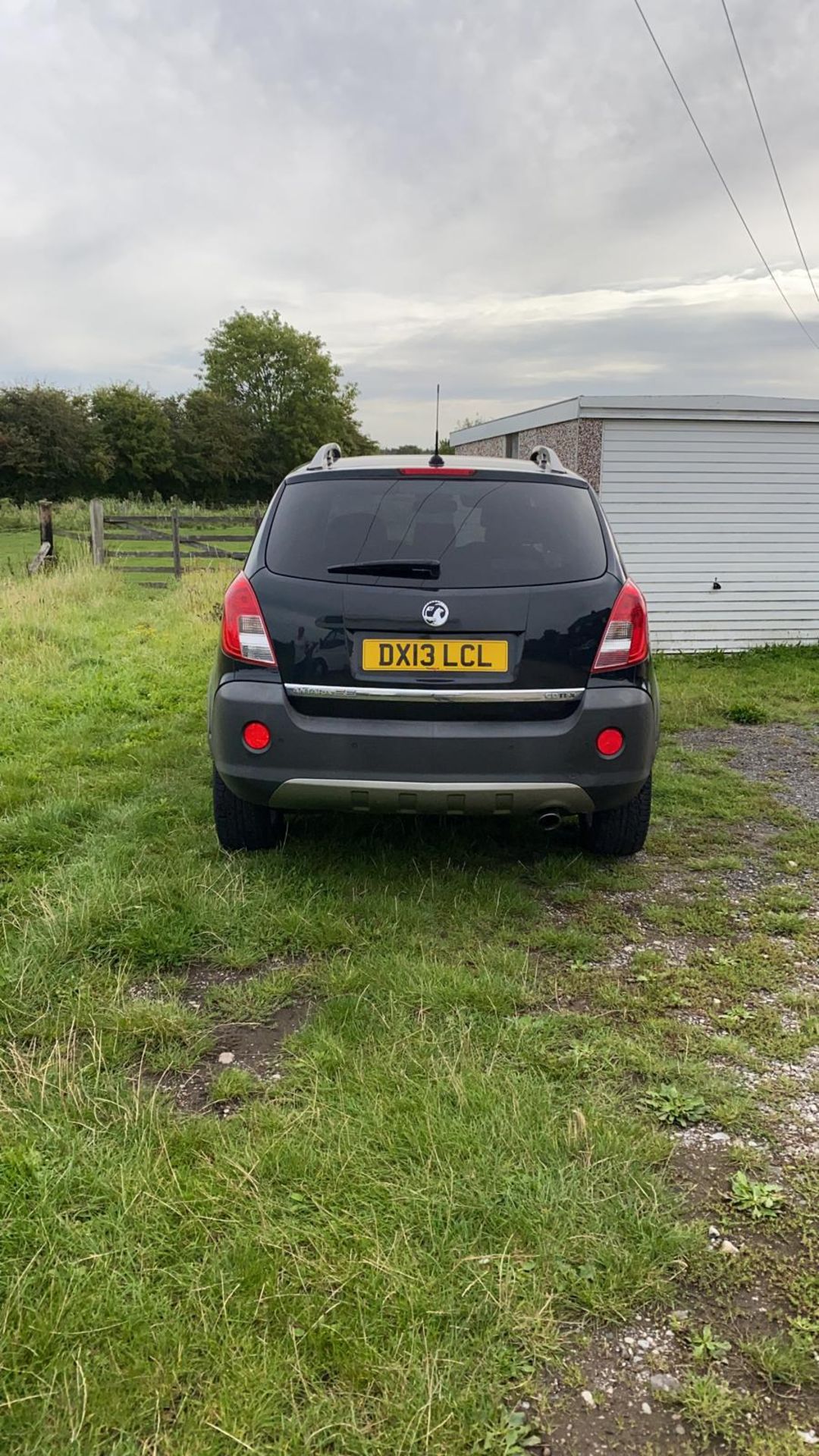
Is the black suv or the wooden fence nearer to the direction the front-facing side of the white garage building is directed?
the black suv

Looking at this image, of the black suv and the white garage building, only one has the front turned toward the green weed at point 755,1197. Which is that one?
the white garage building

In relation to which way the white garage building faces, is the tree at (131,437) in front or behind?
behind

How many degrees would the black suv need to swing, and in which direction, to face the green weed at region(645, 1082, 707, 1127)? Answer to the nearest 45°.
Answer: approximately 135° to its right

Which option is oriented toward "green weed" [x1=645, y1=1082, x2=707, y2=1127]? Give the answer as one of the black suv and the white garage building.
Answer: the white garage building

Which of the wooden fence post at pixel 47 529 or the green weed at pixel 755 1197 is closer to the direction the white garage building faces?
the green weed

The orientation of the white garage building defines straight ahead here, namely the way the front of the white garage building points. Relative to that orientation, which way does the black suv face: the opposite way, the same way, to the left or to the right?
the opposite way

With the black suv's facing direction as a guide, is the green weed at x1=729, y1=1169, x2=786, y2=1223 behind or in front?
behind

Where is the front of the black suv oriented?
away from the camera

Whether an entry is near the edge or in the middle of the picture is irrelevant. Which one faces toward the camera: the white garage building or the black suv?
the white garage building

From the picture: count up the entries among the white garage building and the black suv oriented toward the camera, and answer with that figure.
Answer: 1

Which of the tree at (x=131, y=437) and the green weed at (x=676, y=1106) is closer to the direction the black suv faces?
the tree

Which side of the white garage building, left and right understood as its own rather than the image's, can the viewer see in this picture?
front

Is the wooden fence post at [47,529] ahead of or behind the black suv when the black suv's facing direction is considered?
ahead
